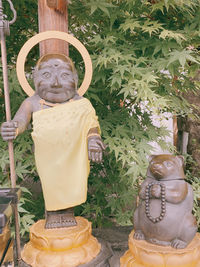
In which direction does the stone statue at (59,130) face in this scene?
toward the camera

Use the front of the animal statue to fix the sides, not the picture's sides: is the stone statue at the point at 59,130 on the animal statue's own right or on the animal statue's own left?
on the animal statue's own right

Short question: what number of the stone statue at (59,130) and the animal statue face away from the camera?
0

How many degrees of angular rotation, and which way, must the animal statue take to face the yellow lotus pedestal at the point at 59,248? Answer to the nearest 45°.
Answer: approximately 45° to its right

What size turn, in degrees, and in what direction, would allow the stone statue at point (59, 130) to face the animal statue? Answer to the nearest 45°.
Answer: approximately 45° to its left
